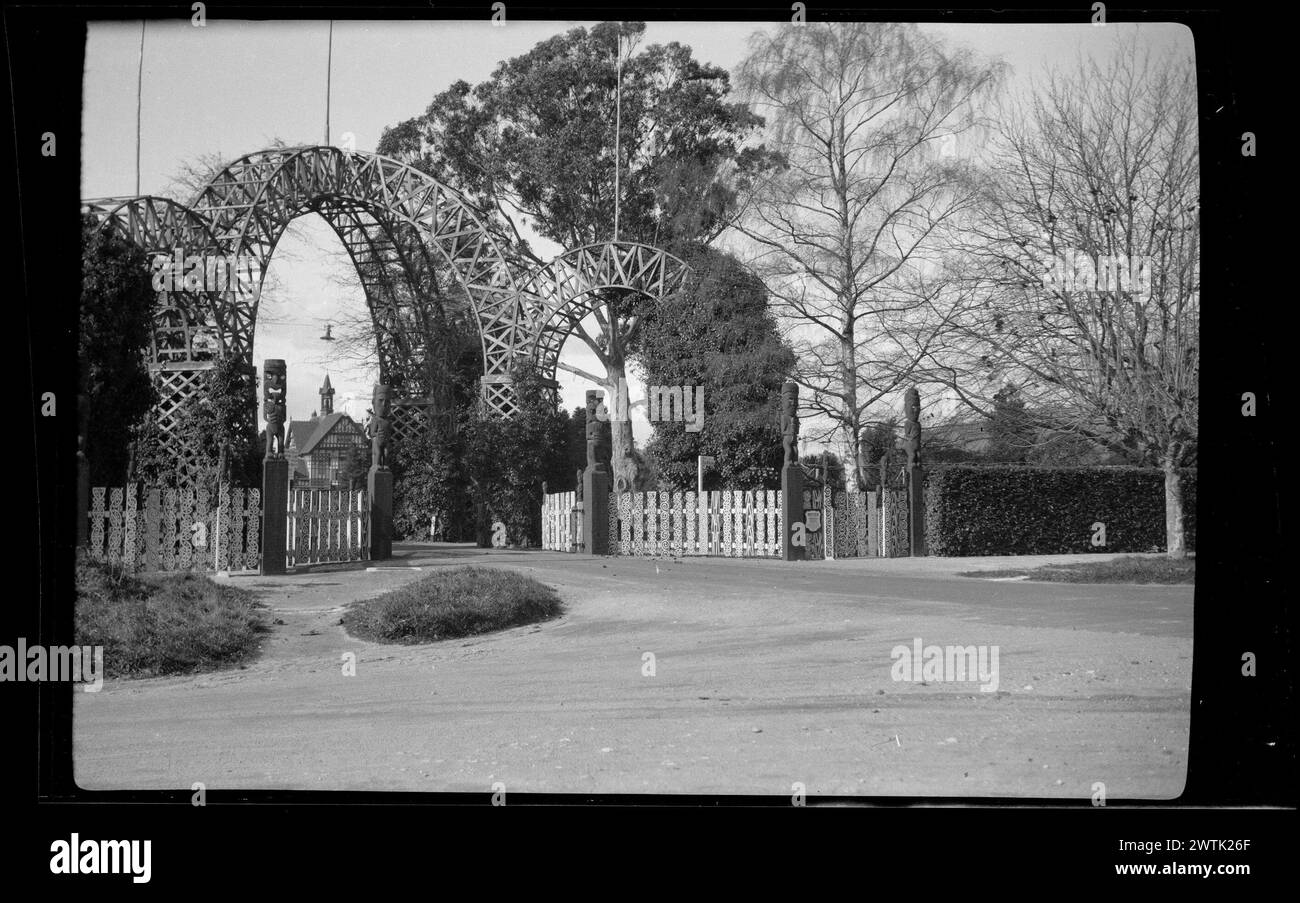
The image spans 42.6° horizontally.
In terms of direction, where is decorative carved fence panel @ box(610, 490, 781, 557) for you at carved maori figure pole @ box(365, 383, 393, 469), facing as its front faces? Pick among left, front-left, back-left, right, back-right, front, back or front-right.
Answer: front-left

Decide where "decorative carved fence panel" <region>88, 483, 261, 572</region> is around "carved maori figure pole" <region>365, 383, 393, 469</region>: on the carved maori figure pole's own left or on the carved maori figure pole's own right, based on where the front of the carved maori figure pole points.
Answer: on the carved maori figure pole's own right

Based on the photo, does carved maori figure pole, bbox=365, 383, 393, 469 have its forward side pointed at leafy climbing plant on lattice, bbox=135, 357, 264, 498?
no

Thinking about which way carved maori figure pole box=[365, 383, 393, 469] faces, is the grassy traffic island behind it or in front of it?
in front

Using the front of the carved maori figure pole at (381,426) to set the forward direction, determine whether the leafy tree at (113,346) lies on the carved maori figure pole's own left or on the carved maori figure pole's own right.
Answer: on the carved maori figure pole's own right

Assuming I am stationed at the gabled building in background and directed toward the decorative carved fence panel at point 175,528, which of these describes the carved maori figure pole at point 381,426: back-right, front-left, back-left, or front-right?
front-left

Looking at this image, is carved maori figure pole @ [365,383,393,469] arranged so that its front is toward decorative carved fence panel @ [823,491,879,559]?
no

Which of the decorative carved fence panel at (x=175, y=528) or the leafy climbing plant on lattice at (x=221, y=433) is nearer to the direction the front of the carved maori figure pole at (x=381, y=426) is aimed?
the decorative carved fence panel
